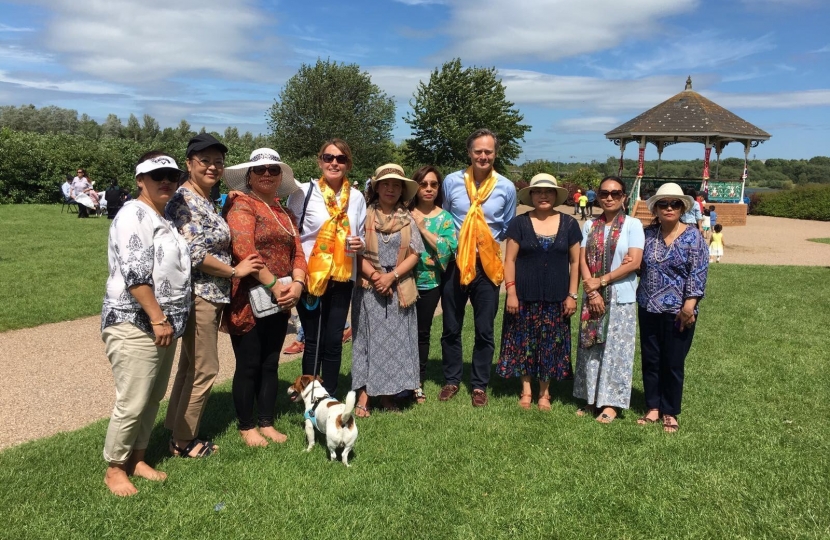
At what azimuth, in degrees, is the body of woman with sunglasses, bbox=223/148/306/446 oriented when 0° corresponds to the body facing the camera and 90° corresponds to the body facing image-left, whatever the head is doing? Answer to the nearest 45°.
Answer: approximately 315°

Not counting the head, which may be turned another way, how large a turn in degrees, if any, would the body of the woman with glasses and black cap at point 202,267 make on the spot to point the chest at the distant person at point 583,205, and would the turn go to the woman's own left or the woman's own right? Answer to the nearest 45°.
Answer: approximately 90° to the woman's own left

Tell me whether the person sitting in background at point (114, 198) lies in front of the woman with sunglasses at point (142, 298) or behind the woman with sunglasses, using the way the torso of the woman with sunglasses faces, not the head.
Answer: behind

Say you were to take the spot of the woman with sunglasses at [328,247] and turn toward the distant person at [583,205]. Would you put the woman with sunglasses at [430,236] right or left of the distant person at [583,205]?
right

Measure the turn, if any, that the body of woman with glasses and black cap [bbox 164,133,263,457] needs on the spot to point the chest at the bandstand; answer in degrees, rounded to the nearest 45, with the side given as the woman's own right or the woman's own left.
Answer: approximately 90° to the woman's own left

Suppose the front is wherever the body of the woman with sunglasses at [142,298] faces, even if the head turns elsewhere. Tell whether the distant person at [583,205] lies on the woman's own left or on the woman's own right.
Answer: on the woman's own left
